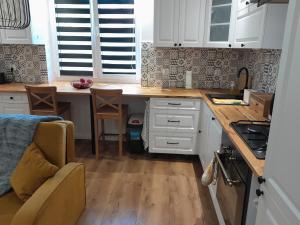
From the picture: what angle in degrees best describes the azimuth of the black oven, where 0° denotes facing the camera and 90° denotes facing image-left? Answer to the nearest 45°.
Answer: approximately 90°

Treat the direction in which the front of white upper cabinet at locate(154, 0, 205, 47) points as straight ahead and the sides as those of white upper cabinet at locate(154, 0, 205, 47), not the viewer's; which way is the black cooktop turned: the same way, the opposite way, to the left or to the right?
to the right

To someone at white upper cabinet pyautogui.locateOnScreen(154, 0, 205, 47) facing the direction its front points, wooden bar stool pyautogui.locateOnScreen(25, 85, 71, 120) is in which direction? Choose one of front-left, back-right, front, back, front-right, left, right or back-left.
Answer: right

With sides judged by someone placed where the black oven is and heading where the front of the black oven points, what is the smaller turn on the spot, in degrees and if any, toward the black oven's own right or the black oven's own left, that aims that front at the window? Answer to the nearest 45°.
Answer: approximately 45° to the black oven's own right

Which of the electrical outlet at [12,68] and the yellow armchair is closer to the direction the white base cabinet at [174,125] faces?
the yellow armchair

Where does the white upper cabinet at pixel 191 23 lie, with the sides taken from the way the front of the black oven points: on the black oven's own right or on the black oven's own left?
on the black oven's own right

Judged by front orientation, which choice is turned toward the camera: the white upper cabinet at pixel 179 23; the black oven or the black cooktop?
the white upper cabinet

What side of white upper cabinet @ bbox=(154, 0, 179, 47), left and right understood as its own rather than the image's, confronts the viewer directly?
front

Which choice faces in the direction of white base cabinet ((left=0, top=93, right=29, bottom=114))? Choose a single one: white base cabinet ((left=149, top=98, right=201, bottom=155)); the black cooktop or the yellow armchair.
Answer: the black cooktop

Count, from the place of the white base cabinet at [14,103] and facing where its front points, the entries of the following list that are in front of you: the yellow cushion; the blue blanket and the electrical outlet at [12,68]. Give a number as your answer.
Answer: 2

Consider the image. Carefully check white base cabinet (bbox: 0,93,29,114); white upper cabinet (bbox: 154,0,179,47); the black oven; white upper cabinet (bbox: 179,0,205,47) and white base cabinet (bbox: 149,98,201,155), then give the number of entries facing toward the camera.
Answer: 4

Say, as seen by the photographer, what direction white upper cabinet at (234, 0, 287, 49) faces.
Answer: facing the viewer and to the left of the viewer

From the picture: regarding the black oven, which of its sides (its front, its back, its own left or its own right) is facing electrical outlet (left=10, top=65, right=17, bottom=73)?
front

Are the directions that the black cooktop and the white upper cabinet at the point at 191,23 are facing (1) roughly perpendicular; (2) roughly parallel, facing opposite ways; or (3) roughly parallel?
roughly perpendicular

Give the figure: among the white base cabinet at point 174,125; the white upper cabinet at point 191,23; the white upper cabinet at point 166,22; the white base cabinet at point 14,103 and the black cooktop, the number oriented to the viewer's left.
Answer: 1

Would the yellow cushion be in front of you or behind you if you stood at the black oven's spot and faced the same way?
in front
